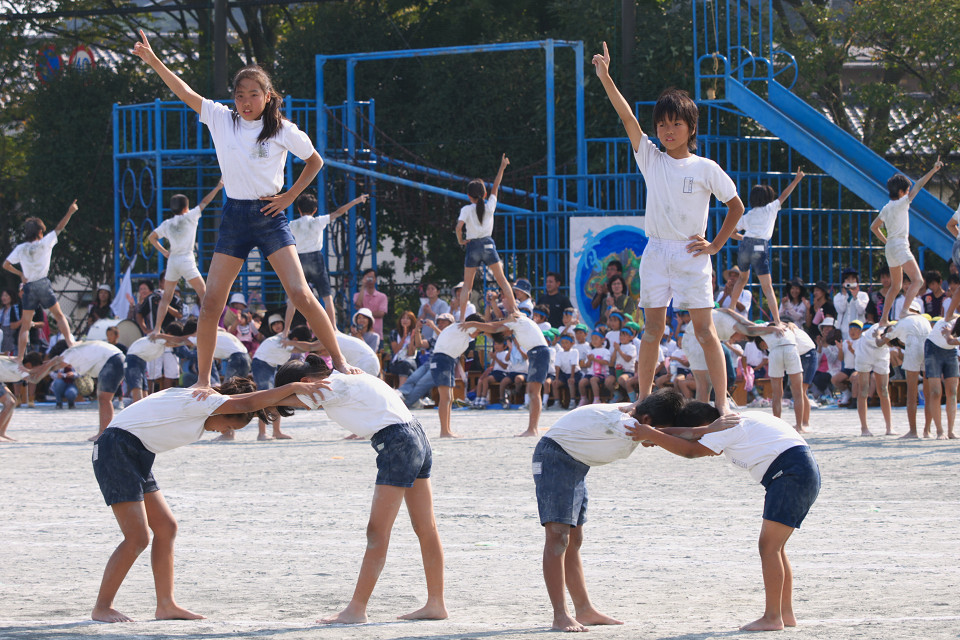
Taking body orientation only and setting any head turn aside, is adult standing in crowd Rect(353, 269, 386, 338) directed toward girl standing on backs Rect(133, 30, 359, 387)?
yes

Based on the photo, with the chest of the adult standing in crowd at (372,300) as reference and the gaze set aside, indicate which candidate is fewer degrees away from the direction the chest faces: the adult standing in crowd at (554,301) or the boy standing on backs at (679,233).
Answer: the boy standing on backs

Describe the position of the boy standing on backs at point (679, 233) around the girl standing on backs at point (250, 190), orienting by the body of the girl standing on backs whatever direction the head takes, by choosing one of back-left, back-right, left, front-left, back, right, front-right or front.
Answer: left

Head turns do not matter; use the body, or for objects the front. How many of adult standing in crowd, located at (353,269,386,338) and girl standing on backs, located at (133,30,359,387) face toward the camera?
2

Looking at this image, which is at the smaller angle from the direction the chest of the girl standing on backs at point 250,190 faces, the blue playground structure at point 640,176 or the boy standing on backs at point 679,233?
the boy standing on backs

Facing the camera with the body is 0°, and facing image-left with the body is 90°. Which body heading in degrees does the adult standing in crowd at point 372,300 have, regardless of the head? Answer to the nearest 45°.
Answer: approximately 0°

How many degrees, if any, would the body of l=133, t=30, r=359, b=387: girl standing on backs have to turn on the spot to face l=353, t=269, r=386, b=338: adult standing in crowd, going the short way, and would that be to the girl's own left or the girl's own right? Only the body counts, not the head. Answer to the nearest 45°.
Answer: approximately 180°

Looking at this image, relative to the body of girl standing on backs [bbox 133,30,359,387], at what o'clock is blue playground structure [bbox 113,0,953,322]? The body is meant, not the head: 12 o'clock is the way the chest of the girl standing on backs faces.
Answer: The blue playground structure is roughly at 7 o'clock from the girl standing on backs.

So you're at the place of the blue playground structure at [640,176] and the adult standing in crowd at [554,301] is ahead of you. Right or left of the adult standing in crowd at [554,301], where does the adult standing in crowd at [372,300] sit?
right

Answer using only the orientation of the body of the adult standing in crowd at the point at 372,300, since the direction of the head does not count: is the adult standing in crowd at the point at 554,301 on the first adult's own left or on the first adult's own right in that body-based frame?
on the first adult's own left
